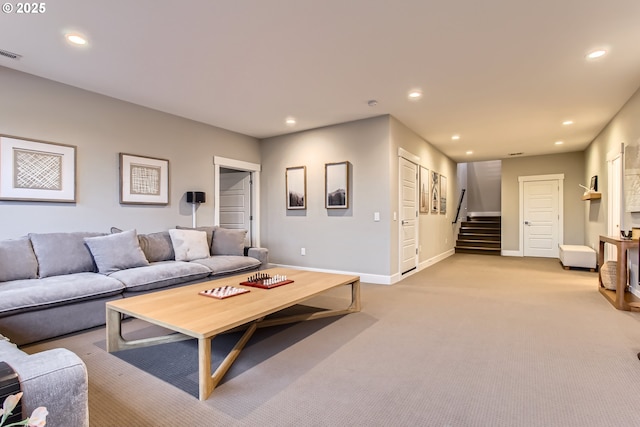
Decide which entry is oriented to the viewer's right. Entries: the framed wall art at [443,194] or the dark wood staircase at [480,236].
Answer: the framed wall art

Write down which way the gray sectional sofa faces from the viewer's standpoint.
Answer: facing the viewer and to the right of the viewer

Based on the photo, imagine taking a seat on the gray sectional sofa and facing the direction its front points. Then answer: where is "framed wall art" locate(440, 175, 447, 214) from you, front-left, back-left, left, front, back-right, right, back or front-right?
front-left

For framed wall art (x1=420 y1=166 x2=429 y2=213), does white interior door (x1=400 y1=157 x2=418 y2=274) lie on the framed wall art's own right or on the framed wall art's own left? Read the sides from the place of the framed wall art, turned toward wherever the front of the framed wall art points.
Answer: on the framed wall art's own right

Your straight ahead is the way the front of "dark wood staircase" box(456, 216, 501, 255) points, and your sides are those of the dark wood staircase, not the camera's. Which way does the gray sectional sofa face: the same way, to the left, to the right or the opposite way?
to the left

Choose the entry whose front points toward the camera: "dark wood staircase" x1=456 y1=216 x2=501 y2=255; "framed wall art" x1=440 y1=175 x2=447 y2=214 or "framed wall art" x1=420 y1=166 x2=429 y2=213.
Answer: the dark wood staircase

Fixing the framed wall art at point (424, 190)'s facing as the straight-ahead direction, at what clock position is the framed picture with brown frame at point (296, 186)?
The framed picture with brown frame is roughly at 5 o'clock from the framed wall art.

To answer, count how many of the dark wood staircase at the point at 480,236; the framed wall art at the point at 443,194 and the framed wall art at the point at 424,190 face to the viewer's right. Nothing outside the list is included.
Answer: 2

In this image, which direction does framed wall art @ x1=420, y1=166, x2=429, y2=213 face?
to the viewer's right

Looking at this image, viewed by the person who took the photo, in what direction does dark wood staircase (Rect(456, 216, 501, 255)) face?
facing the viewer

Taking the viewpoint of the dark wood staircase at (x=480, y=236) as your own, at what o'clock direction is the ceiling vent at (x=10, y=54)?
The ceiling vent is roughly at 1 o'clock from the dark wood staircase.

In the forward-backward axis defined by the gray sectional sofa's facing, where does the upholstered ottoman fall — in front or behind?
in front

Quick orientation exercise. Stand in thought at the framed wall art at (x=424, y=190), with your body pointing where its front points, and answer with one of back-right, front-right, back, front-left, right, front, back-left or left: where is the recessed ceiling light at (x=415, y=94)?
right

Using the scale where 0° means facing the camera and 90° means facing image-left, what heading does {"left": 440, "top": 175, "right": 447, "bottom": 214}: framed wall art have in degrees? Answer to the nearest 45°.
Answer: approximately 270°

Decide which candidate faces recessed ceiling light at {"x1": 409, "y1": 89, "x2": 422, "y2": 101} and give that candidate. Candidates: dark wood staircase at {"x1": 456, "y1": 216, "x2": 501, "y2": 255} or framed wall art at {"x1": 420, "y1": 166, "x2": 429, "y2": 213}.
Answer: the dark wood staircase

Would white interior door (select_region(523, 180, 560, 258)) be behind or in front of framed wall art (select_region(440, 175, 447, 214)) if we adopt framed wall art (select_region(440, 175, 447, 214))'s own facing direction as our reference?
in front

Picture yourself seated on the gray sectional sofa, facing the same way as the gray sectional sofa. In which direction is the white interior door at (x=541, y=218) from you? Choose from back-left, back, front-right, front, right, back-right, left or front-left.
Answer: front-left
